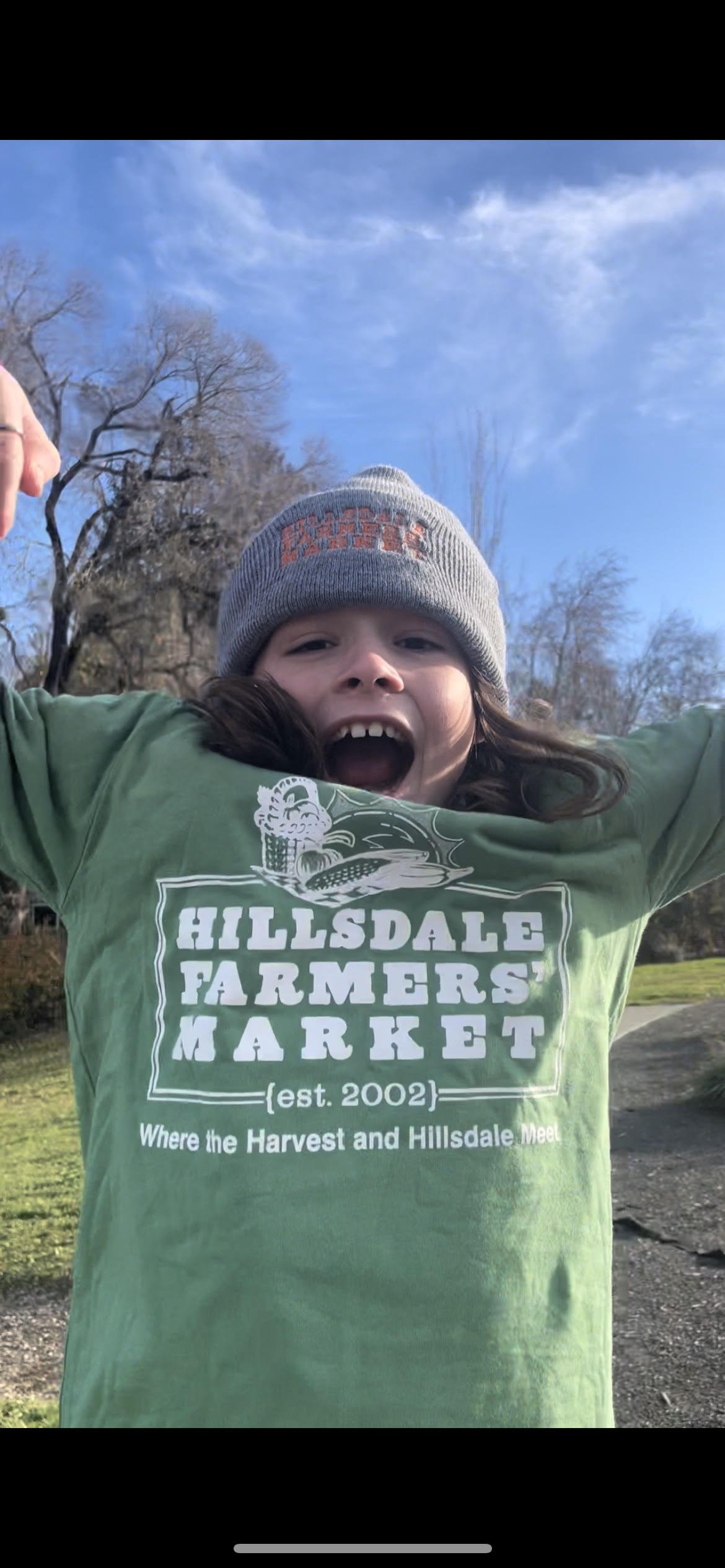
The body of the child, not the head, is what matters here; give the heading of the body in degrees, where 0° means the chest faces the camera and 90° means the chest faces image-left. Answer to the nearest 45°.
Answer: approximately 0°

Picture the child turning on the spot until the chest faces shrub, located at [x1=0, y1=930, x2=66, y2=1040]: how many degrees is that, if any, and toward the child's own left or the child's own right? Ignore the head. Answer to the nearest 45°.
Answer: approximately 180°
